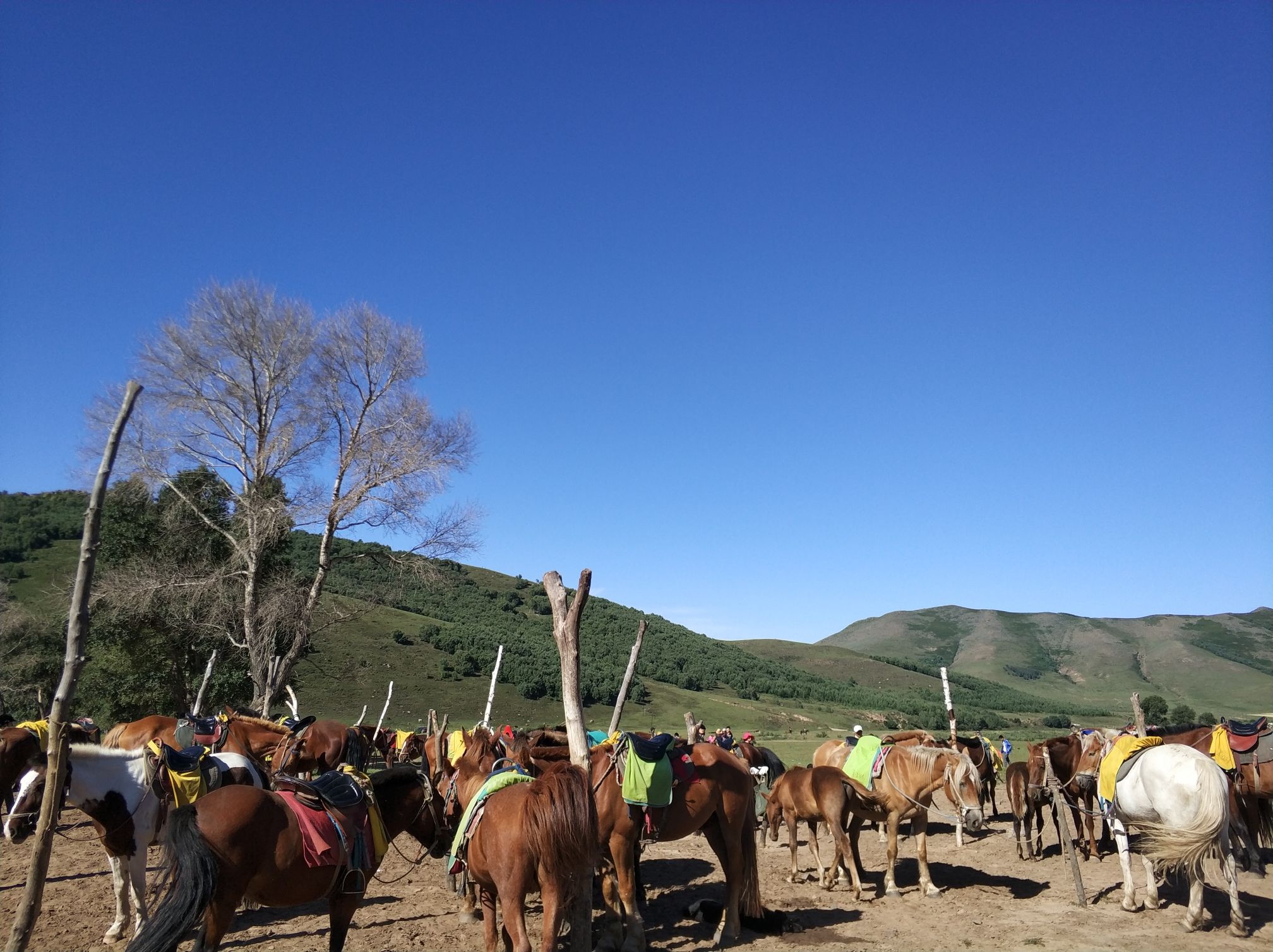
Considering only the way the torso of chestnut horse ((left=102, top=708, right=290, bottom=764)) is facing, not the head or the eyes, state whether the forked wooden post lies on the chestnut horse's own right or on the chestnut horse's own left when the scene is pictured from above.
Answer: on the chestnut horse's own right

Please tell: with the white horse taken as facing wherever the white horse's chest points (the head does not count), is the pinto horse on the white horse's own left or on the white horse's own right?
on the white horse's own left

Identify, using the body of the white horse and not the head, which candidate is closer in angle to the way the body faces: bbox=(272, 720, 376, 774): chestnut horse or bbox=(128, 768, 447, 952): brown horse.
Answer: the chestnut horse

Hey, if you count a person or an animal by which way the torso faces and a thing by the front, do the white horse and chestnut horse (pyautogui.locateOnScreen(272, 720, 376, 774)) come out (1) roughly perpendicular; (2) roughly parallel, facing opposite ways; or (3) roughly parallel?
roughly perpendicular

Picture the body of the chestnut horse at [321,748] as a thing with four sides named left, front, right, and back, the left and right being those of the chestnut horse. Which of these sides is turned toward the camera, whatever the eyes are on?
left

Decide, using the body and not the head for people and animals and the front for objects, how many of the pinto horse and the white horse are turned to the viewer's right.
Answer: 0

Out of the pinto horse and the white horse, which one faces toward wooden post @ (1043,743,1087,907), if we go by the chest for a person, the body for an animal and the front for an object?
the white horse

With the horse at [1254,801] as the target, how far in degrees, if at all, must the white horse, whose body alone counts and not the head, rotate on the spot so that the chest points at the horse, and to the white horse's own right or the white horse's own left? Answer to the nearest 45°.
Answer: approximately 45° to the white horse's own right

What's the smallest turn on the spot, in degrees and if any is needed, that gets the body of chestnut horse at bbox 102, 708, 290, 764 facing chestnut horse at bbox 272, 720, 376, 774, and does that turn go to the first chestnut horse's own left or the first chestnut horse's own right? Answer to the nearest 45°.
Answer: approximately 45° to the first chestnut horse's own left

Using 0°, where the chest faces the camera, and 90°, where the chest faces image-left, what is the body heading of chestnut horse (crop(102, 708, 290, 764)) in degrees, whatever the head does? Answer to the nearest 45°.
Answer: approximately 270°

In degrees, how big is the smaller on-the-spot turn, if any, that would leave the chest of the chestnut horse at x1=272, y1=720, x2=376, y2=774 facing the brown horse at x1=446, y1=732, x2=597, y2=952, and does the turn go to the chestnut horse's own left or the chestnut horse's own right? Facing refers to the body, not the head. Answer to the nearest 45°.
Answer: approximately 90° to the chestnut horse's own left
